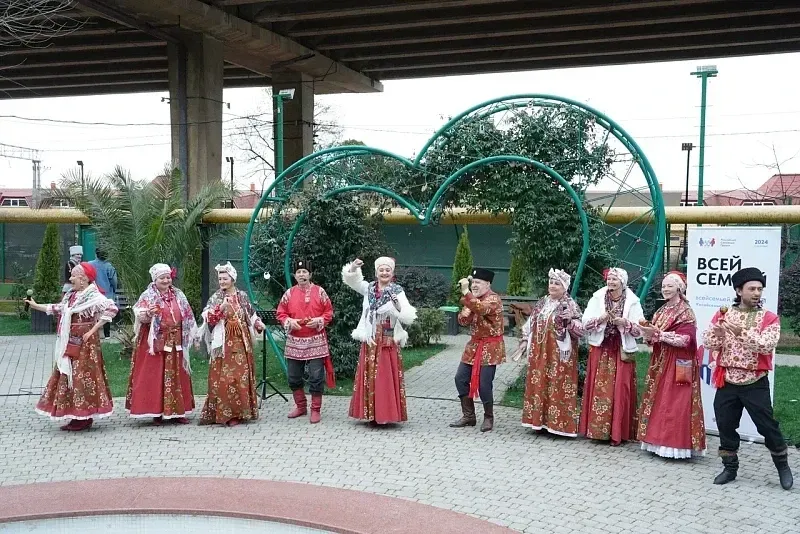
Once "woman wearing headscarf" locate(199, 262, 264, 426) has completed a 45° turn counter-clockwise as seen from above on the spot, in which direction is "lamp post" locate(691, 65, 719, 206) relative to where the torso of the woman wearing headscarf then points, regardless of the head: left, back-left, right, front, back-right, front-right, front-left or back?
left

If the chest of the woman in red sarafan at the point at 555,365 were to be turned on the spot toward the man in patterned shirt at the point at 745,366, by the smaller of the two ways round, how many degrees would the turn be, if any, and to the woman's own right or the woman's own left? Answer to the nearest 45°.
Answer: approximately 90° to the woman's own left

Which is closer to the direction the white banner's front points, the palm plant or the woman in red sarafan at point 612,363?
the woman in red sarafan

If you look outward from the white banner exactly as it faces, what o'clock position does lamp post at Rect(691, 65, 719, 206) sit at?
The lamp post is roughly at 6 o'clock from the white banner.

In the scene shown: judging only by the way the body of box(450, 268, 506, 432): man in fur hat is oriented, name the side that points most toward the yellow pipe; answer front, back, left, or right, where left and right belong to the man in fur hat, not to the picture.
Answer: back

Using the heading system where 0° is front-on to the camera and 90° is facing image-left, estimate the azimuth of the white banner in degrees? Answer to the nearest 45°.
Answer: approximately 0°

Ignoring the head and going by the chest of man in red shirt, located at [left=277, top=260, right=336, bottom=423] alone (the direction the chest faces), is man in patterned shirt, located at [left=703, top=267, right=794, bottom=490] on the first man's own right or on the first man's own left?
on the first man's own left
